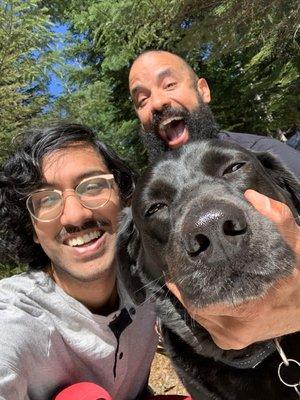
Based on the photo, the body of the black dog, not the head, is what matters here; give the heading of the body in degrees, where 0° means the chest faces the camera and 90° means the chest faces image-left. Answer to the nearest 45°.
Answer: approximately 0°
